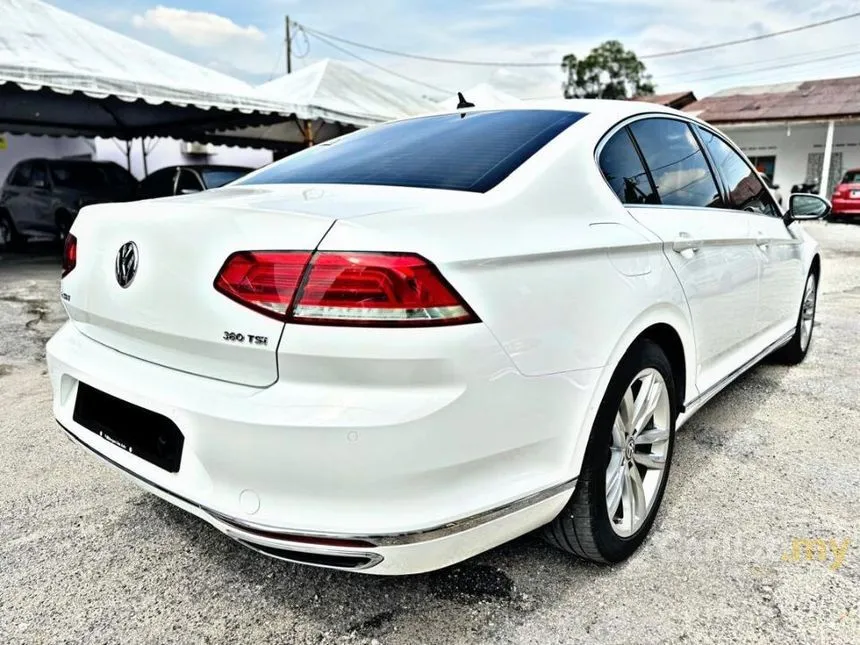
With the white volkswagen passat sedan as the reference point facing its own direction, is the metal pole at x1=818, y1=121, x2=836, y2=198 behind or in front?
in front

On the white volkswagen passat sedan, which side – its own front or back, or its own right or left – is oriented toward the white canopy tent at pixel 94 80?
left

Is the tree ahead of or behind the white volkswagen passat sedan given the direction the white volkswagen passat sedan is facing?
ahead

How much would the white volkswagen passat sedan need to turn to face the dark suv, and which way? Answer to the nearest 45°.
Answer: approximately 90° to its left

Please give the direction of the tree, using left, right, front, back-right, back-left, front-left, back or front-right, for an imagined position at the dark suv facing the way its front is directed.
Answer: left

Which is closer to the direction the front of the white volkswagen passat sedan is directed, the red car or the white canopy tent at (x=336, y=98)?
the red car

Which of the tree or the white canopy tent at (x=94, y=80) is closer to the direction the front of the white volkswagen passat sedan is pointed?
the tree

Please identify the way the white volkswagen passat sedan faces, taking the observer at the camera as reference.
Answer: facing away from the viewer and to the right of the viewer

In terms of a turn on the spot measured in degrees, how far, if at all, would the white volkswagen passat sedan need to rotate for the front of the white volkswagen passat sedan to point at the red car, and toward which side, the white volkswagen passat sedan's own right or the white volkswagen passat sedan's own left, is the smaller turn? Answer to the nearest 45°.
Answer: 0° — it already faces it

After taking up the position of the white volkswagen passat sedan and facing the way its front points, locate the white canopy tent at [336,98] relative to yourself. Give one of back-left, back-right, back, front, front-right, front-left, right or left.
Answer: front-left
